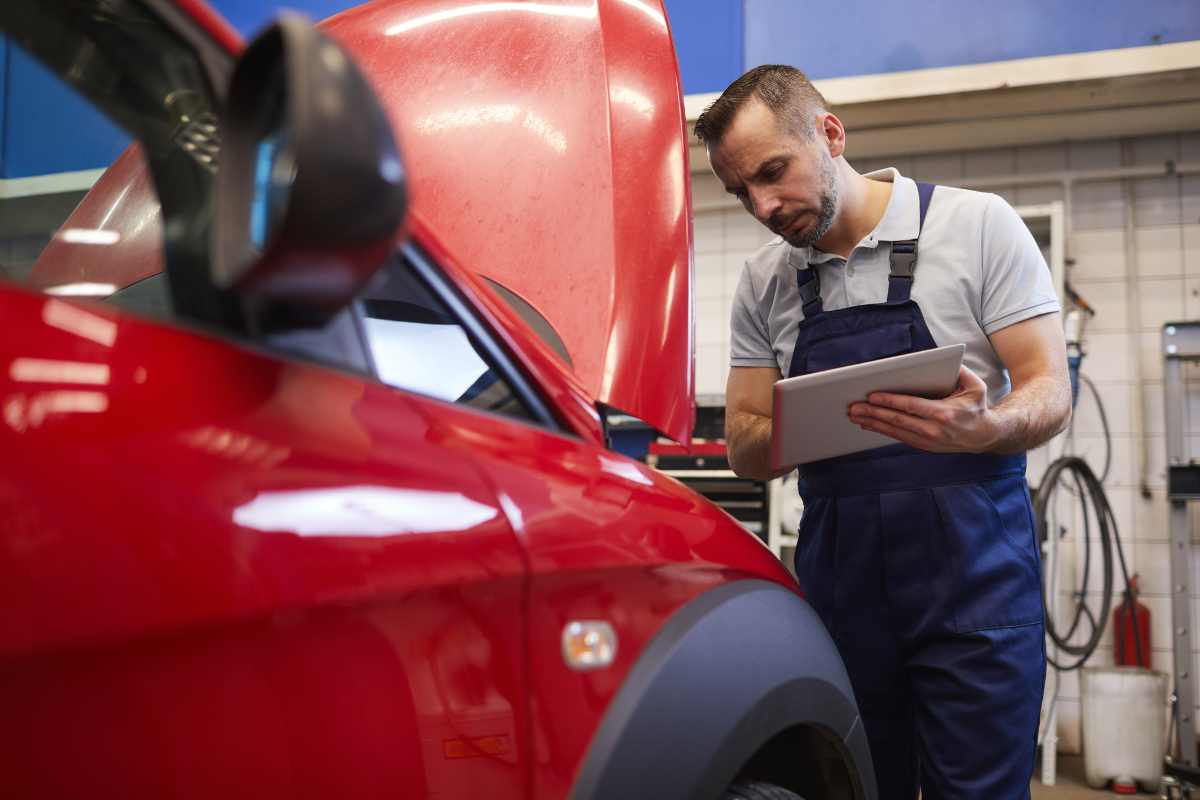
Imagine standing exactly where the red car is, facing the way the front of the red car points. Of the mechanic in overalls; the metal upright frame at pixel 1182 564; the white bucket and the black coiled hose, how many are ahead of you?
4

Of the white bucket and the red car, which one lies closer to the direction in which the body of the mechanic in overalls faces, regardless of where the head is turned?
the red car

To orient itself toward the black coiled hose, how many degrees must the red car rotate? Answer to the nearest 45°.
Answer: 0° — it already faces it

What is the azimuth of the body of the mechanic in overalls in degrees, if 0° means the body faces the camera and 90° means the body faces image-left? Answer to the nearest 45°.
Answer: approximately 45°

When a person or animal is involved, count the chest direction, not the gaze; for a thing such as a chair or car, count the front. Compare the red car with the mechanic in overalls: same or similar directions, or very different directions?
very different directions

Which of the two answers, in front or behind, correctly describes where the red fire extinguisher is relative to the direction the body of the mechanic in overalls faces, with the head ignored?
behind

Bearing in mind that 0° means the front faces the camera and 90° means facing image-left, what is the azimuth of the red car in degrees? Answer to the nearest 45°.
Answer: approximately 225°

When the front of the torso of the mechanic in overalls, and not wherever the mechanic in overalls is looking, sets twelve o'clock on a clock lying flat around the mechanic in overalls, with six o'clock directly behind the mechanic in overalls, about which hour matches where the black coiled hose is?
The black coiled hose is roughly at 5 o'clock from the mechanic in overalls.
